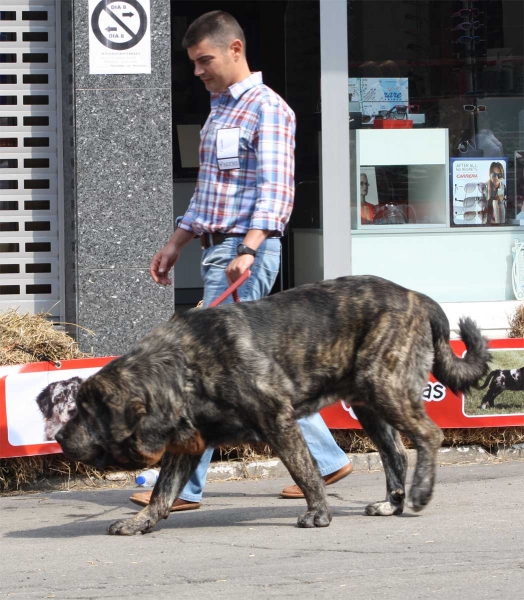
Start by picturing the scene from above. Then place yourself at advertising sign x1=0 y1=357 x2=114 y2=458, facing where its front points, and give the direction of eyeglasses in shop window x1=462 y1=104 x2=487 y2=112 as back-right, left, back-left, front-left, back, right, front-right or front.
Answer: back-left

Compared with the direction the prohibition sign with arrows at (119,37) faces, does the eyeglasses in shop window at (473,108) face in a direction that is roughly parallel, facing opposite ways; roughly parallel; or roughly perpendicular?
roughly parallel

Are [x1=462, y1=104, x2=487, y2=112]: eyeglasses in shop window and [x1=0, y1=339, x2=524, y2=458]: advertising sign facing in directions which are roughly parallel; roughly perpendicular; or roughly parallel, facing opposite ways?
roughly parallel

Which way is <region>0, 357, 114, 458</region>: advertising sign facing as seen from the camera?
toward the camera

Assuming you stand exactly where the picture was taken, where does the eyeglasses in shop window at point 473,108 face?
facing the viewer

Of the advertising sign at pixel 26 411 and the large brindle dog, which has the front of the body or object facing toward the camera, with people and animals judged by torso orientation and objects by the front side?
the advertising sign

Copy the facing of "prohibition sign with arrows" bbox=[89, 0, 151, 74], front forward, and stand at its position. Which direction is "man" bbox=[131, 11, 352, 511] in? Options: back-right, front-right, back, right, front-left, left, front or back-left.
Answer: front

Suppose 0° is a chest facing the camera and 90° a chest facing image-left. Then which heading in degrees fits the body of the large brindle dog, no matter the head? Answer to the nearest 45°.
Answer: approximately 90°
